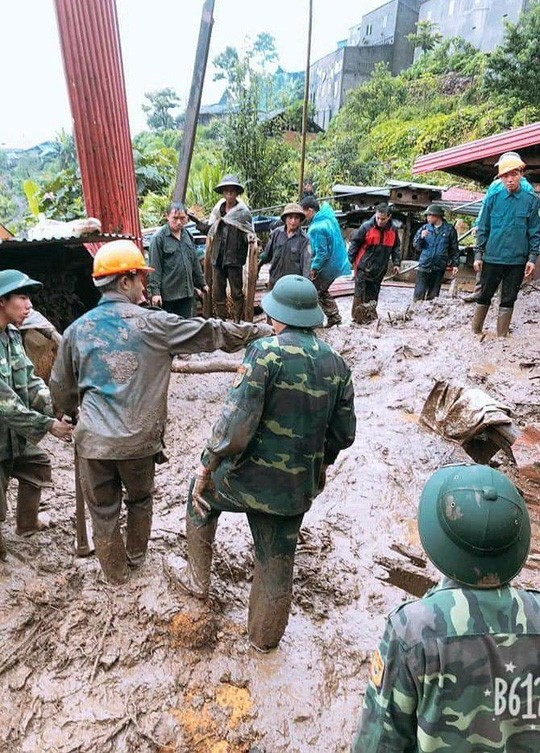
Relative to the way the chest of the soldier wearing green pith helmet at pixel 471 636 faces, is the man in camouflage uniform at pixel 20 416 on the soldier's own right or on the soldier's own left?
on the soldier's own left

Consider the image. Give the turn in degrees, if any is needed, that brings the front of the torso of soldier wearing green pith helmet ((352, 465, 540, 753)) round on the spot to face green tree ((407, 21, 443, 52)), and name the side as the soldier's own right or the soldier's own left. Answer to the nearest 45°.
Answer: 0° — they already face it

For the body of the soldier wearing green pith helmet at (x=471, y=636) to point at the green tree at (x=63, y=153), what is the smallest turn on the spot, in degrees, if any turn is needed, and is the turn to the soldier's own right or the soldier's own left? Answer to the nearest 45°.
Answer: approximately 45° to the soldier's own left

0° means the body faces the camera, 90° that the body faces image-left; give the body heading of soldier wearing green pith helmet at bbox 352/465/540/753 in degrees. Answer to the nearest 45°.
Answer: approximately 180°

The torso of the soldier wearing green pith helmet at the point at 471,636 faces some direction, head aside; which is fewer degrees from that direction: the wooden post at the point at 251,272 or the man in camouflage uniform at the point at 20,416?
the wooden post

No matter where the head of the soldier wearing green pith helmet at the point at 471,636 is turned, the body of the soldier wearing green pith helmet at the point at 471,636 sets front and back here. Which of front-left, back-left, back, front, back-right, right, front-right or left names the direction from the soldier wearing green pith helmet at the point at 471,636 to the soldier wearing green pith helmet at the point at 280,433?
front-left

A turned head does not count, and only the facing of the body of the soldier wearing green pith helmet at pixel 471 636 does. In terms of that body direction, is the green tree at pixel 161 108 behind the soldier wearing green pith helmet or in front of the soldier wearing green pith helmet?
in front

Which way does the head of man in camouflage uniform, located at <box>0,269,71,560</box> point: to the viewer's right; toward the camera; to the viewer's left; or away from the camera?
to the viewer's right

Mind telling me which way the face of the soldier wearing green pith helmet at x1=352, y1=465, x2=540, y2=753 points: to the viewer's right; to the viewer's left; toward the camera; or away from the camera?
away from the camera

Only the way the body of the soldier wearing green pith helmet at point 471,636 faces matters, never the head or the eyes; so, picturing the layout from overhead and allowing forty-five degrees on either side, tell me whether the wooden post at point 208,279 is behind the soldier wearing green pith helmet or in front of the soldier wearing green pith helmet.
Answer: in front
